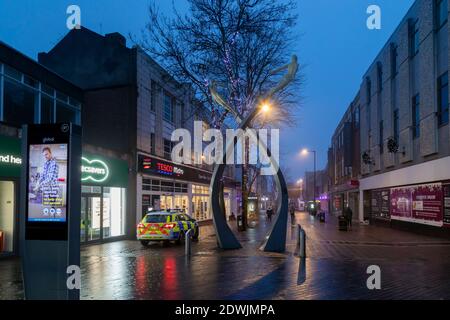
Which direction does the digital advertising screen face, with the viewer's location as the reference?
facing the viewer

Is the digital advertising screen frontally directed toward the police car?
no

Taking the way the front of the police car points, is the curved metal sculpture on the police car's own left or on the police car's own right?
on the police car's own right

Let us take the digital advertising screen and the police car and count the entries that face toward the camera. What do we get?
1

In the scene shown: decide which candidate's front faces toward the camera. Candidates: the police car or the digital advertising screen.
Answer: the digital advertising screen

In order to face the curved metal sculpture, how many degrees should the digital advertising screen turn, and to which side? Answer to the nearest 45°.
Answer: approximately 135° to its left

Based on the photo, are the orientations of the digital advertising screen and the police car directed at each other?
no
